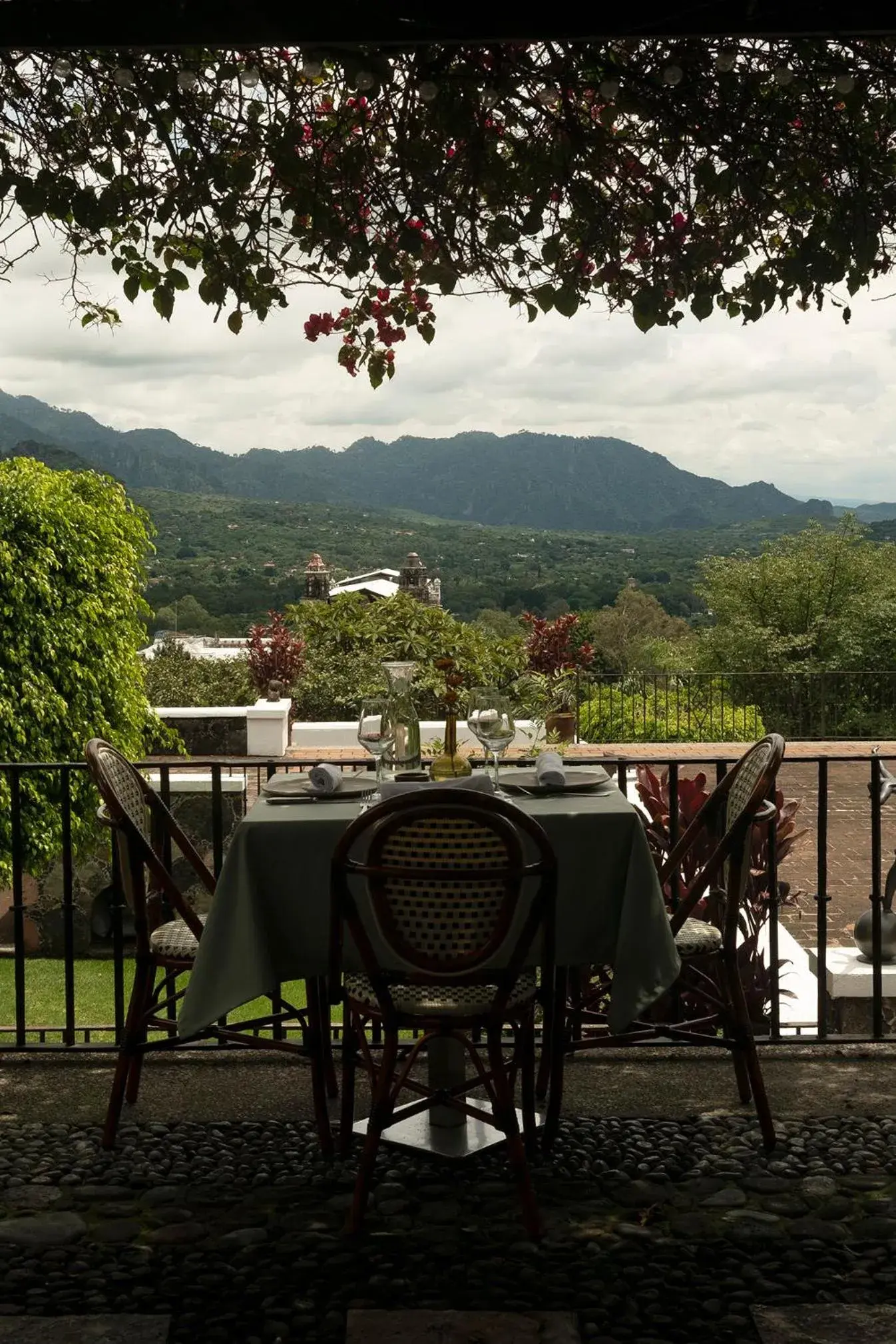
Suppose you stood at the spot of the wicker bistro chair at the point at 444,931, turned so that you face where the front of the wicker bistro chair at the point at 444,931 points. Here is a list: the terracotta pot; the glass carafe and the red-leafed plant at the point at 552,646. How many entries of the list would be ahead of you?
3

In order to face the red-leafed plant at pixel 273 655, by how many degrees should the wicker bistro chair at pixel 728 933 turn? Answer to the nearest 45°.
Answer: approximately 90° to its right

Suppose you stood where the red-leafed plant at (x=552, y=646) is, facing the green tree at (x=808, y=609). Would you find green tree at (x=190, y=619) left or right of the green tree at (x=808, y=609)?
left

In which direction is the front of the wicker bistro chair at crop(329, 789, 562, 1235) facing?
away from the camera

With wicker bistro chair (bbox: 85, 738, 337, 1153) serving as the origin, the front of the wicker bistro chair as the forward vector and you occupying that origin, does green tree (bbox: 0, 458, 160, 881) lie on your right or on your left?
on your left

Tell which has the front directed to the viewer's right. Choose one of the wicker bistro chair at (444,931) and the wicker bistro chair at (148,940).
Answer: the wicker bistro chair at (148,940)

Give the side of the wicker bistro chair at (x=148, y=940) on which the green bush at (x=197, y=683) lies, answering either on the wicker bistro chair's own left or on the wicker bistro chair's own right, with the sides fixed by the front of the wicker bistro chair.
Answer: on the wicker bistro chair's own left

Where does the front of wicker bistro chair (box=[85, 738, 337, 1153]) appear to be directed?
to the viewer's right

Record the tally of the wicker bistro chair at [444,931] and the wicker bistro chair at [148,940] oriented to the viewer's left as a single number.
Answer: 0

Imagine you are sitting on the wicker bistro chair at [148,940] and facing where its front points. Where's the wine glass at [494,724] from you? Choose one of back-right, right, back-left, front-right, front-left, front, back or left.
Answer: front

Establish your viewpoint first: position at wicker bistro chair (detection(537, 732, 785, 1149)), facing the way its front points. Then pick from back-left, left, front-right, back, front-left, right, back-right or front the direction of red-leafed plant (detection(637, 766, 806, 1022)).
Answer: right

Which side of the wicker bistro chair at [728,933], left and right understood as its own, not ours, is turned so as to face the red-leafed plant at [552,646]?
right

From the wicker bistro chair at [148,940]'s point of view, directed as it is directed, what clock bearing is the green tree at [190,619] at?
The green tree is roughly at 9 o'clock from the wicker bistro chair.

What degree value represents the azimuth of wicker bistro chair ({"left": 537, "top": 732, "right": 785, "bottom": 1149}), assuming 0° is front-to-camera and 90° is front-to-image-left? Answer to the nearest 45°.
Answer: approximately 90°

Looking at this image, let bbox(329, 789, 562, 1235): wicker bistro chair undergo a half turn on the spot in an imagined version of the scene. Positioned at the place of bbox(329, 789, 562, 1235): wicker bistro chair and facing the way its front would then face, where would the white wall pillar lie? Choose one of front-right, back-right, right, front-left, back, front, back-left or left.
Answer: back
